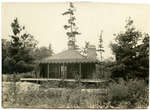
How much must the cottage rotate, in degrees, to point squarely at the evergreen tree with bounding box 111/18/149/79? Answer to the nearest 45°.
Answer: approximately 90° to its left

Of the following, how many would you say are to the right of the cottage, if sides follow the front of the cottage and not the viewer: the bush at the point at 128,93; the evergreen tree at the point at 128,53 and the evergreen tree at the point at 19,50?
1

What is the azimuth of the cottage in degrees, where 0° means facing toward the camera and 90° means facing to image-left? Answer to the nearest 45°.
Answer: approximately 0°

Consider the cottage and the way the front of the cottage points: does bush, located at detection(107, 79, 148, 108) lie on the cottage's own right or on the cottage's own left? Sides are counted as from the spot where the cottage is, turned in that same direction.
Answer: on the cottage's own left

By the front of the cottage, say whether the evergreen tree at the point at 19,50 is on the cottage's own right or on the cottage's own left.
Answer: on the cottage's own right

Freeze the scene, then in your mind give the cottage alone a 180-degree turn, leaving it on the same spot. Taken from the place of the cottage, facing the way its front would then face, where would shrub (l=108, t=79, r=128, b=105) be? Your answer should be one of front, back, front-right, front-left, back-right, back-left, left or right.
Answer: back
